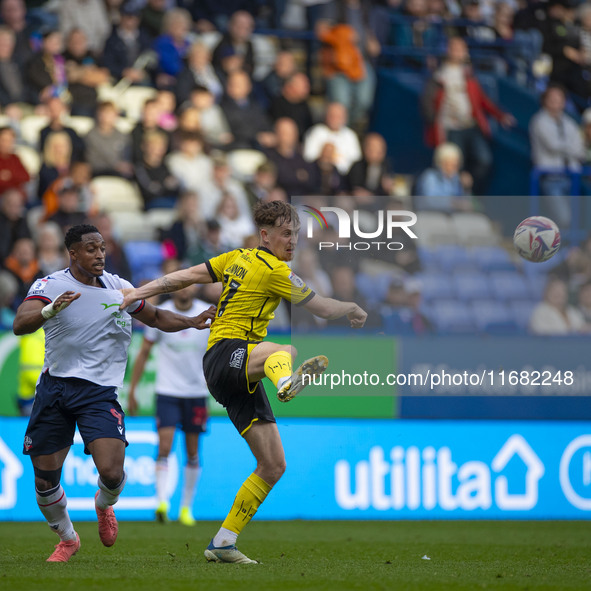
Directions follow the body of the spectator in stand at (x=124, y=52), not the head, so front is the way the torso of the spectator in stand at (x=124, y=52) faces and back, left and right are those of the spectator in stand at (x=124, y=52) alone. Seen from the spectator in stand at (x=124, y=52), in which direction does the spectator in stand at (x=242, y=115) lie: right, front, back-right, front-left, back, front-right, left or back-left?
front-left

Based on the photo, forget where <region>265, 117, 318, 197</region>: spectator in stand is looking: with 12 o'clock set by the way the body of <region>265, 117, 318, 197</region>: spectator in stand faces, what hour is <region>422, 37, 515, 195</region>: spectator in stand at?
<region>422, 37, 515, 195</region>: spectator in stand is roughly at 8 o'clock from <region>265, 117, 318, 197</region>: spectator in stand.

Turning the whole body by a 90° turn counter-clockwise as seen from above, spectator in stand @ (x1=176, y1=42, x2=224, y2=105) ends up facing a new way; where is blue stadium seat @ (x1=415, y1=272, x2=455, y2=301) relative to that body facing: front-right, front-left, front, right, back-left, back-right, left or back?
front-right

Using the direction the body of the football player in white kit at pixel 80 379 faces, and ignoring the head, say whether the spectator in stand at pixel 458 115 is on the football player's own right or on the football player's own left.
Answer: on the football player's own left

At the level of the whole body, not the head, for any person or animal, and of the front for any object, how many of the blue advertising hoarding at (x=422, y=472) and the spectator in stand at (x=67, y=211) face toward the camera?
2
